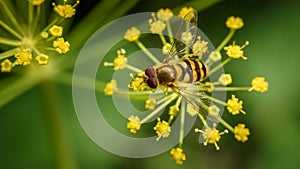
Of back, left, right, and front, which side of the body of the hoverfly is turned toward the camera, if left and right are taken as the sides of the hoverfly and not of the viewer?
left

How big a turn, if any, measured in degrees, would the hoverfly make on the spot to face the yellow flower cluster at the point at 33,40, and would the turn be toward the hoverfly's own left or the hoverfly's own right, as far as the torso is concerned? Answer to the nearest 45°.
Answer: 0° — it already faces it
